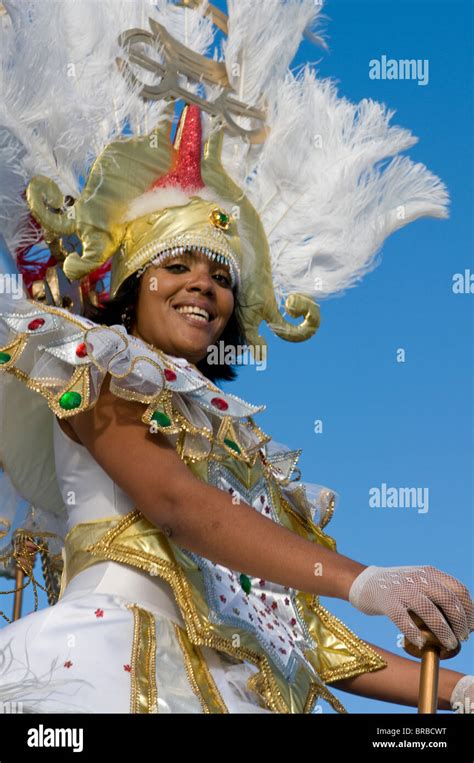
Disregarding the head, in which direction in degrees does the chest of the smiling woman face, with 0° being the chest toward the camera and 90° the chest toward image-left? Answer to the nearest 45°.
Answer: approximately 315°

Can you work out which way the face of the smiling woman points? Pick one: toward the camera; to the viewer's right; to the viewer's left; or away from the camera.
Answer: toward the camera

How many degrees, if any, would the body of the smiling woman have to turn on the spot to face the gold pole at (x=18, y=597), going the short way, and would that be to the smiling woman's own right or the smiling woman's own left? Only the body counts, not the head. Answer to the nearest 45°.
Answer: approximately 180°
